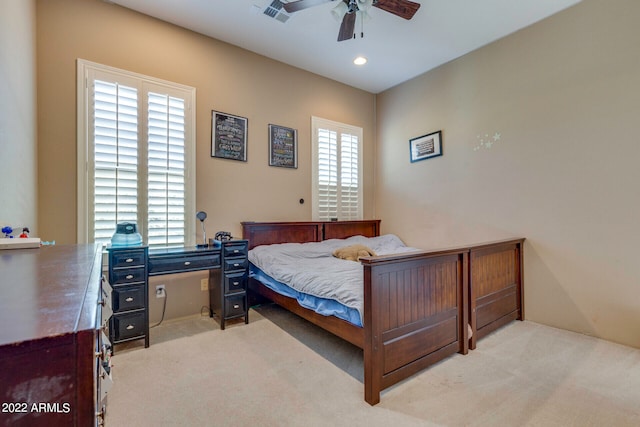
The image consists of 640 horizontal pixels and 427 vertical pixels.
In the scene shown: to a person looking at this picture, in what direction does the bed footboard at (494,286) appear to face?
facing the viewer and to the right of the viewer

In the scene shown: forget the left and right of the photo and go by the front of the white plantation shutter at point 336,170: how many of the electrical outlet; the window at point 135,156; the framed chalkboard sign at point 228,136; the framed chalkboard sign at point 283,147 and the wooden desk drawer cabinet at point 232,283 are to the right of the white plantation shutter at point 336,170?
5

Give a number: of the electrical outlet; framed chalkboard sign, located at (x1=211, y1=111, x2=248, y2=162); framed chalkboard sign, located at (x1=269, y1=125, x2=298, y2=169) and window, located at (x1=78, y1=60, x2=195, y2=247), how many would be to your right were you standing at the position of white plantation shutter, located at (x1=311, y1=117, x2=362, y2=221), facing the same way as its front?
4

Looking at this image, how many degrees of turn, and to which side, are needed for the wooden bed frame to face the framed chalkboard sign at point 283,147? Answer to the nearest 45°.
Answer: approximately 180°

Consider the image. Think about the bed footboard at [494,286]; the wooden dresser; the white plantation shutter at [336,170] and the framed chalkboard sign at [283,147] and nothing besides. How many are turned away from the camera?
0

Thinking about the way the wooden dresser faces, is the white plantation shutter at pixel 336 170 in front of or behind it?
in front

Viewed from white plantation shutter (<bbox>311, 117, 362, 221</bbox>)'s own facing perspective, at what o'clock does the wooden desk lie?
The wooden desk is roughly at 3 o'clock from the white plantation shutter.

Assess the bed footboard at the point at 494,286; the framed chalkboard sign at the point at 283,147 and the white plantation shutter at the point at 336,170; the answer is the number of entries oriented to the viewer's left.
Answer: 0

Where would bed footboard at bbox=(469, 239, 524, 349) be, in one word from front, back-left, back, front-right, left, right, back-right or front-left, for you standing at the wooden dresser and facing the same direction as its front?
front

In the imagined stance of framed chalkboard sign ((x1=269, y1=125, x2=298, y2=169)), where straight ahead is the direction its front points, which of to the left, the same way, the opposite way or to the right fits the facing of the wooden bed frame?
the same way

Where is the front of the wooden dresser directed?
to the viewer's right

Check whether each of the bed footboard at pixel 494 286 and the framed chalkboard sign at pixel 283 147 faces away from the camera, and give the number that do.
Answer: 0

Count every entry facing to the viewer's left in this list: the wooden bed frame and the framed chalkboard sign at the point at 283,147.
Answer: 0

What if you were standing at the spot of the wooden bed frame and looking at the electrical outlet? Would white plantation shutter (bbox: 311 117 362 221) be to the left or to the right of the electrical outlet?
right

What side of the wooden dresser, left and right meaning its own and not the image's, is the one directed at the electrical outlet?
left

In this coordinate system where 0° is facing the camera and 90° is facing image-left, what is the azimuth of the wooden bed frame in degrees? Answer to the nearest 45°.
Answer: approximately 315°

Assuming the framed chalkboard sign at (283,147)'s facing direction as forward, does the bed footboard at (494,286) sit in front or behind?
in front
